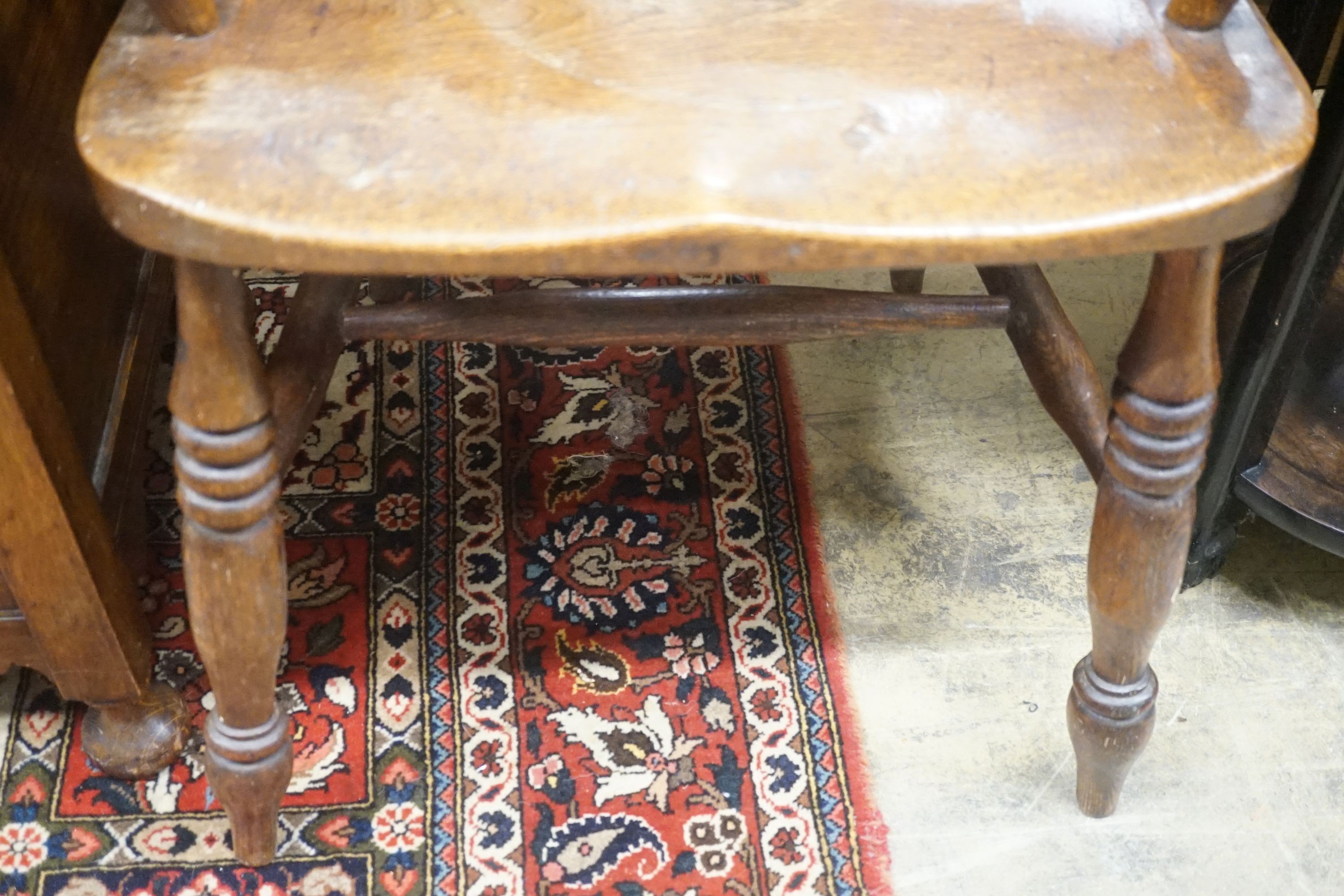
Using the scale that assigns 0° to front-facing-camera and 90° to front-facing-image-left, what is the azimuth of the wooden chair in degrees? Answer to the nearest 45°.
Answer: approximately 0°
